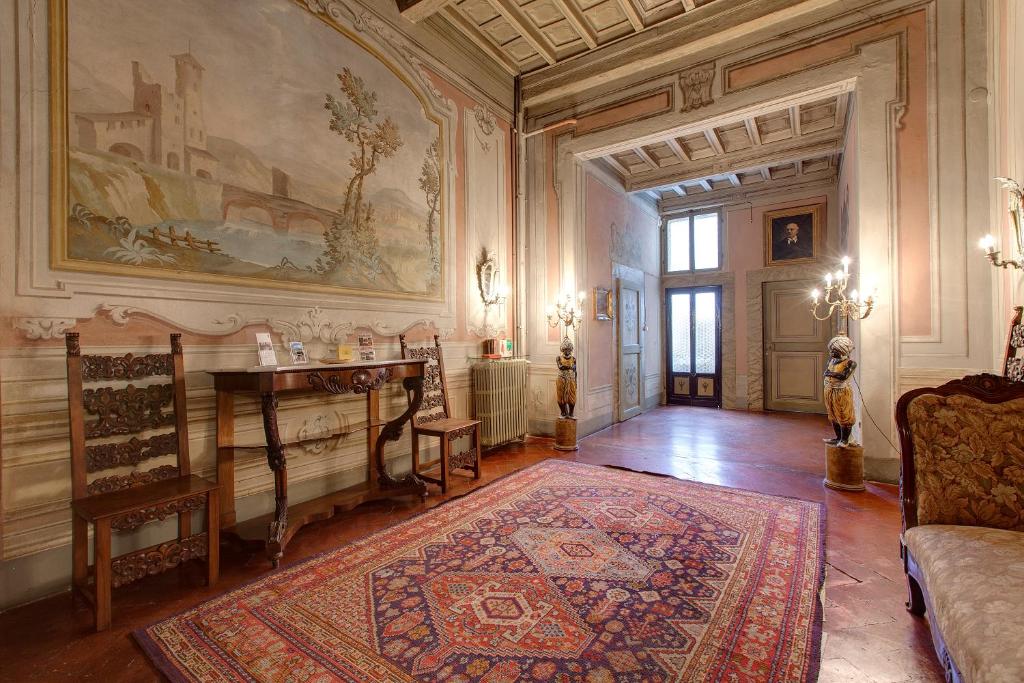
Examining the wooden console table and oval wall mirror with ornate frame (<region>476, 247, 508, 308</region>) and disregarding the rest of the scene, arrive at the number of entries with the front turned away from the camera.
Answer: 0

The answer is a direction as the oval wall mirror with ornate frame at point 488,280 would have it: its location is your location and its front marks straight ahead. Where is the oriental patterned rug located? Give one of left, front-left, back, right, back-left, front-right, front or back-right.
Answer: front-right

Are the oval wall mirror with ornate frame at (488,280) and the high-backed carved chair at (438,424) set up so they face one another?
no

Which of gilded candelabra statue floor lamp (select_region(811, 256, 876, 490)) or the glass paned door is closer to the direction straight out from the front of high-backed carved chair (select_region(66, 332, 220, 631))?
the gilded candelabra statue floor lamp

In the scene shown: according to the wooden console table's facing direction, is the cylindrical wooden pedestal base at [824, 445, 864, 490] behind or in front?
in front

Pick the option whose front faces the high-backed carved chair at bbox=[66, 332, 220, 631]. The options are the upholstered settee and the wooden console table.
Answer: the upholstered settee

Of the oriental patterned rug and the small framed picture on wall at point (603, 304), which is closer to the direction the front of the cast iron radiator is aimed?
the oriental patterned rug

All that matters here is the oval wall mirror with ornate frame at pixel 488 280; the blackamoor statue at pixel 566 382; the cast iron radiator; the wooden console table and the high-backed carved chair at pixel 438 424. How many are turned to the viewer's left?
0

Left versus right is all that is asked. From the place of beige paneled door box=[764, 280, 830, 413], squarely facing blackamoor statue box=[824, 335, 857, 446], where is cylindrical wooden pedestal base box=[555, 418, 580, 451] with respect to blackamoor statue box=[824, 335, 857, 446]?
right

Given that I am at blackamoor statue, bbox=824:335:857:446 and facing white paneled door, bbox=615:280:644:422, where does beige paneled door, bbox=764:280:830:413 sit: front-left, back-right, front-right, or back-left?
front-right

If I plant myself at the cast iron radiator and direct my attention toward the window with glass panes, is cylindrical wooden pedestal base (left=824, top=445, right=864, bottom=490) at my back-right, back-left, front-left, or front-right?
front-right

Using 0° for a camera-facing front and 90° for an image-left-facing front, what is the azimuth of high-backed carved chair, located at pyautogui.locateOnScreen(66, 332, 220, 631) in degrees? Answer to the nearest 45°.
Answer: approximately 315°

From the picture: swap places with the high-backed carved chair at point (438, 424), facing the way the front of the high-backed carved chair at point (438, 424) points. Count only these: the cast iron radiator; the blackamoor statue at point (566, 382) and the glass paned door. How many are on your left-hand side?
3

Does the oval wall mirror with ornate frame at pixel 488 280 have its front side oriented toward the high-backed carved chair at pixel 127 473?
no

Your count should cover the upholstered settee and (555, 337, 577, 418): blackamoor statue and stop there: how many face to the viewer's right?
0

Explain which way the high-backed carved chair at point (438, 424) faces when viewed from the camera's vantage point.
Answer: facing the viewer and to the right of the viewer

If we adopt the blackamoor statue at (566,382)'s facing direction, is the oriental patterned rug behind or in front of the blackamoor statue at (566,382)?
in front

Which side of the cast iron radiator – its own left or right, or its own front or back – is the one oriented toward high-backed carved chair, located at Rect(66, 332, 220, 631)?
right

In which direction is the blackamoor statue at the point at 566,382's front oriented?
toward the camera

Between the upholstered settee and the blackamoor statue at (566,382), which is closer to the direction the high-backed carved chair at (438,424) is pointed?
the upholstered settee
